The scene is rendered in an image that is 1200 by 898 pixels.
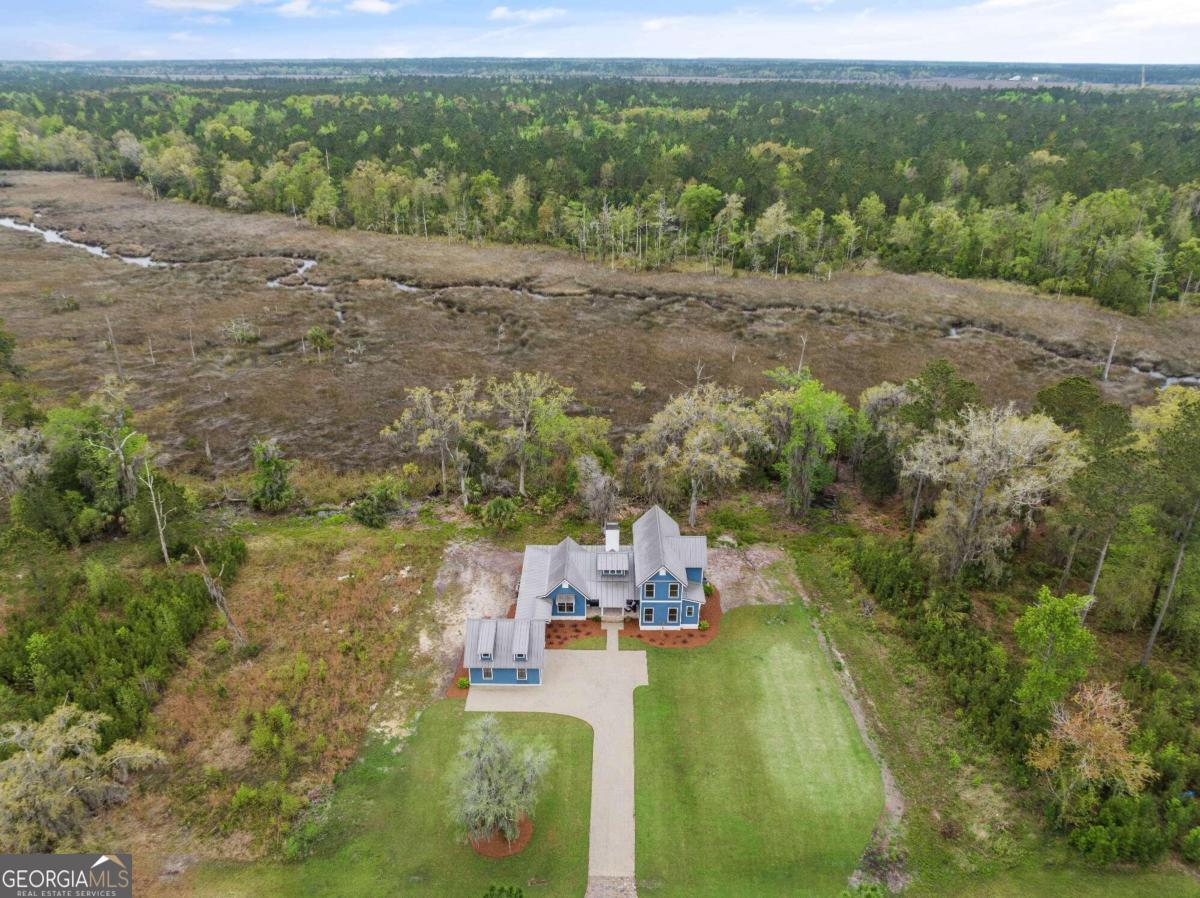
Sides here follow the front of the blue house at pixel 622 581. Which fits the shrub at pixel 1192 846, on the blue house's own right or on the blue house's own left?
on the blue house's own left

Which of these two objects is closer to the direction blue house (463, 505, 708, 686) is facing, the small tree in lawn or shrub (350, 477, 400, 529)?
the small tree in lawn

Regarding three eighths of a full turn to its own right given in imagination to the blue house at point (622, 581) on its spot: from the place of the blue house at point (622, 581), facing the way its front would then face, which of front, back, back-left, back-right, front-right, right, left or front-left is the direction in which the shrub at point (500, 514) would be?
front

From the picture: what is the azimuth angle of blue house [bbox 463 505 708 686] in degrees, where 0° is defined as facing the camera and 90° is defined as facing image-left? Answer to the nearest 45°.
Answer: approximately 0°

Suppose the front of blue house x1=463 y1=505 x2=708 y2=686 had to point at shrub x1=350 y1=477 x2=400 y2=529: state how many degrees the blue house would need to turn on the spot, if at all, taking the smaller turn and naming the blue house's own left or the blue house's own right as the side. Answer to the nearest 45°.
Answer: approximately 135° to the blue house's own right

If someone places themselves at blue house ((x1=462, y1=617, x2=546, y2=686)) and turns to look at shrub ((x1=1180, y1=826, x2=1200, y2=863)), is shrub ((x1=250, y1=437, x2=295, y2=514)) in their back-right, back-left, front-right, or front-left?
back-left

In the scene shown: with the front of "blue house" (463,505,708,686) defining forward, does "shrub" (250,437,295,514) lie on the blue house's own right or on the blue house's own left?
on the blue house's own right

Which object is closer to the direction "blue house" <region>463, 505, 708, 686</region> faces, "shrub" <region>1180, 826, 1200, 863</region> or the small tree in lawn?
the small tree in lawn
